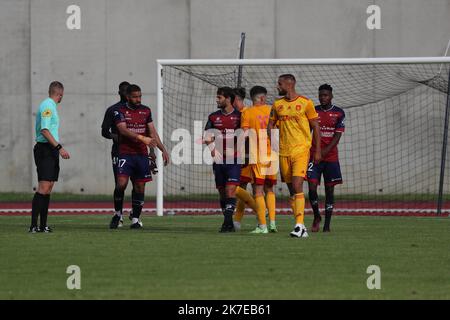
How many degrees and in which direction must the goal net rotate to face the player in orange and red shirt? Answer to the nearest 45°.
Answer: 0° — it already faces them

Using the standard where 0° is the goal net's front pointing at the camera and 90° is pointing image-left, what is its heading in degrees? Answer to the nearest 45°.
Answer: approximately 0°

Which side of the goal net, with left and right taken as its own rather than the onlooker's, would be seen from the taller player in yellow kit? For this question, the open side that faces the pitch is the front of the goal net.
front

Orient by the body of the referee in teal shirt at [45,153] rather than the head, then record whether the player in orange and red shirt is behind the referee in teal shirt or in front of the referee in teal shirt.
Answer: in front

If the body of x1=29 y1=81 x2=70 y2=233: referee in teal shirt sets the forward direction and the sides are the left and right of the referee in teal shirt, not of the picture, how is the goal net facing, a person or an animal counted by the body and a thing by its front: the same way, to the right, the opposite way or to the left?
to the right

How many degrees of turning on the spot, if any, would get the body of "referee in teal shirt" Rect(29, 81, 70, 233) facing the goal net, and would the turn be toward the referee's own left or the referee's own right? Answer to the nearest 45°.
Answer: approximately 45° to the referee's own left

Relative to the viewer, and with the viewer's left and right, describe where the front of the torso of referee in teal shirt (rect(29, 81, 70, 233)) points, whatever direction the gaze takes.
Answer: facing to the right of the viewer
